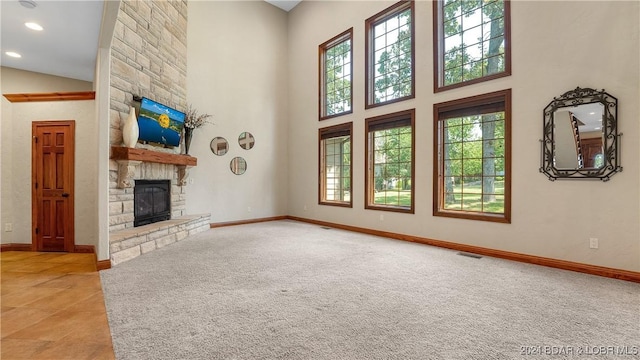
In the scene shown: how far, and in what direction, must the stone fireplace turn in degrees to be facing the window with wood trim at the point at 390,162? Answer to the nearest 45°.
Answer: approximately 45° to its left

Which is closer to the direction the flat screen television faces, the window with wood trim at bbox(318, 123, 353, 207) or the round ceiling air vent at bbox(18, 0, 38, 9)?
the window with wood trim

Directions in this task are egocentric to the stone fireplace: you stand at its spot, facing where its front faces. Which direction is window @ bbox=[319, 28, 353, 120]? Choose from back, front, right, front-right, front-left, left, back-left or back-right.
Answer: front-left

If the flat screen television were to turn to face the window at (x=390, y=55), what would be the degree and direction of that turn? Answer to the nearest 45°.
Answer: approximately 45° to its left

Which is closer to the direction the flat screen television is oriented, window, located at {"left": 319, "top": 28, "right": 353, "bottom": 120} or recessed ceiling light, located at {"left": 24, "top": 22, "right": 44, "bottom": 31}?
the window

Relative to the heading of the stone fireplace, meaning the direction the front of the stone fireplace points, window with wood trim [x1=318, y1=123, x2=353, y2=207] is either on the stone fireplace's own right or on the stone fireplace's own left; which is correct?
on the stone fireplace's own left

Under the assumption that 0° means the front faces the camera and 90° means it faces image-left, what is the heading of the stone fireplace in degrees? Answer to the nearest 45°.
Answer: approximately 315°

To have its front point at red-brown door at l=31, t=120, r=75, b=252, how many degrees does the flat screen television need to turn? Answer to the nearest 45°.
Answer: approximately 135° to its right

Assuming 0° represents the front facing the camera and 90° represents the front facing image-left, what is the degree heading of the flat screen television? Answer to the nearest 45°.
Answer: approximately 315°
